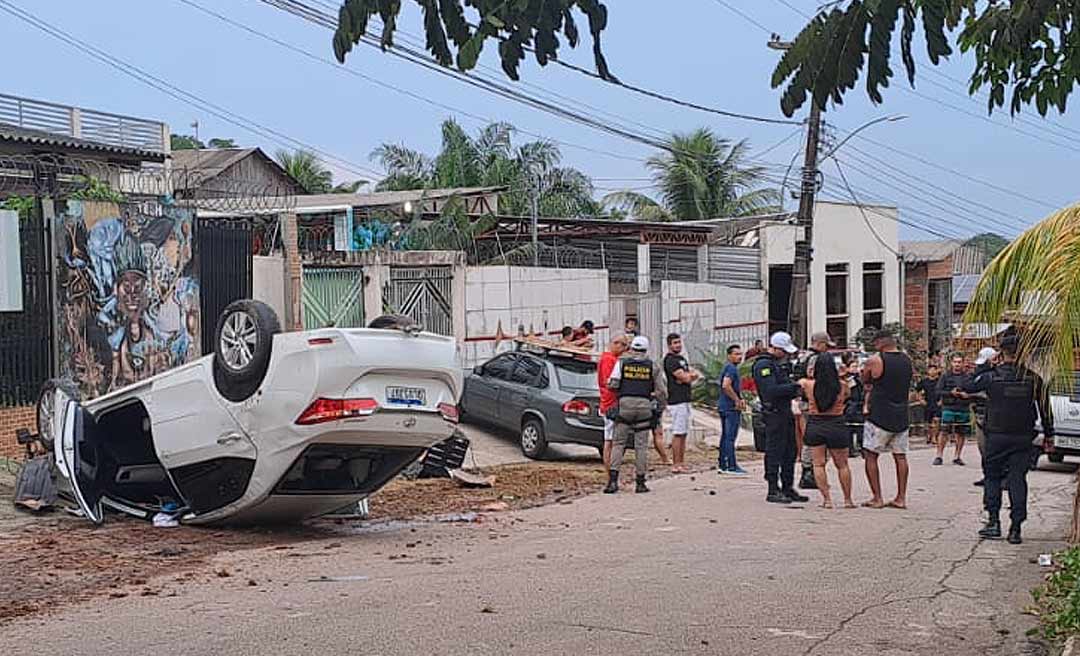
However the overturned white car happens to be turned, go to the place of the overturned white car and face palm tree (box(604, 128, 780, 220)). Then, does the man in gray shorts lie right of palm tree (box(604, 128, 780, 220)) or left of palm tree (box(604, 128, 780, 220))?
right

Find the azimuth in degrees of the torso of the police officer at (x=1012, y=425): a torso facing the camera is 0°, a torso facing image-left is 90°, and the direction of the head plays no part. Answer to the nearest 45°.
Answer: approximately 180°

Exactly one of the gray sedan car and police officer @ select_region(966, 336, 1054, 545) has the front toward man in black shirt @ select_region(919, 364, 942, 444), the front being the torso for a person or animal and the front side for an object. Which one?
the police officer

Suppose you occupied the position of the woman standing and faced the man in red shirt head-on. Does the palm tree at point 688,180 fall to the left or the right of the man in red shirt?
right

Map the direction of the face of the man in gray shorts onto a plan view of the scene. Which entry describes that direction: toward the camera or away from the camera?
away from the camera

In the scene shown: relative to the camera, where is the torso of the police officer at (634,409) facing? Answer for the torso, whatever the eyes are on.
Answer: away from the camera

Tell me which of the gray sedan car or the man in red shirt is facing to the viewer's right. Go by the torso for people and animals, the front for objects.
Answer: the man in red shirt

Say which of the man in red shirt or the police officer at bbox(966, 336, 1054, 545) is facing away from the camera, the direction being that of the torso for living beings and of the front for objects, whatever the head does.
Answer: the police officer

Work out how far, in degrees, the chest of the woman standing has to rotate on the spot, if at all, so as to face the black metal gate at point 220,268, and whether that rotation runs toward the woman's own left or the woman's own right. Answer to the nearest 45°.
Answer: approximately 90° to the woman's own left

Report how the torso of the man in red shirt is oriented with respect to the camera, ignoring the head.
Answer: to the viewer's right

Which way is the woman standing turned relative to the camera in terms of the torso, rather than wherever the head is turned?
away from the camera
